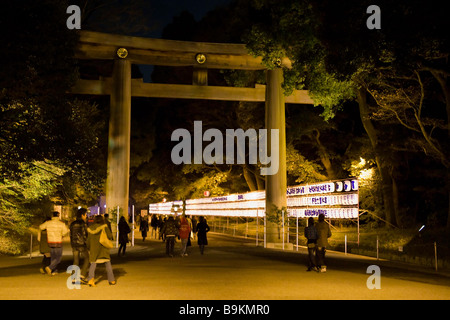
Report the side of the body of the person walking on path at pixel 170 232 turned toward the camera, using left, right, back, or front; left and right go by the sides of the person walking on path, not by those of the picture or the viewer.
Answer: back

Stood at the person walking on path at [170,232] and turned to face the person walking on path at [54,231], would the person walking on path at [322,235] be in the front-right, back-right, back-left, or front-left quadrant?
front-left

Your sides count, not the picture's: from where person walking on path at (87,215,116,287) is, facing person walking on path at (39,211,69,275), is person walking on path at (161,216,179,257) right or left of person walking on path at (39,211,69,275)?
right

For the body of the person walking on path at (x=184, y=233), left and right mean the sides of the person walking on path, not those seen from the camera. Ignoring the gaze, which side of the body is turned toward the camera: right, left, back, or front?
back

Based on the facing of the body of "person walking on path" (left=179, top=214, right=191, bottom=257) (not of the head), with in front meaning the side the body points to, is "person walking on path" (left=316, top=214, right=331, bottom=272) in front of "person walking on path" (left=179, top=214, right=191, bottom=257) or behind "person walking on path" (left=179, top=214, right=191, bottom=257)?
behind

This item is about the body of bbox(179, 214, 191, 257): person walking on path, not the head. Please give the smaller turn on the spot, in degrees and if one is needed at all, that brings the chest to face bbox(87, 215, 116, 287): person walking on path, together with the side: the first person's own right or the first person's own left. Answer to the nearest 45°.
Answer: approximately 180°
